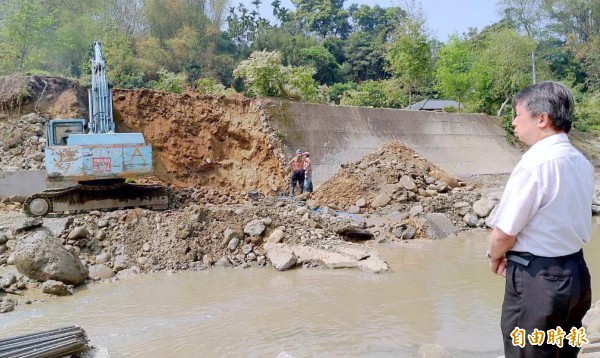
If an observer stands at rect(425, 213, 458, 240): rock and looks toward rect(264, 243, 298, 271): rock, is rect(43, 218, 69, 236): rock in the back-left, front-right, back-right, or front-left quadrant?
front-right

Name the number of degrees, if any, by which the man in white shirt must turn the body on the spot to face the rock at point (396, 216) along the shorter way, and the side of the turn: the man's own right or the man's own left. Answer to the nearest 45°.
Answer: approximately 45° to the man's own right

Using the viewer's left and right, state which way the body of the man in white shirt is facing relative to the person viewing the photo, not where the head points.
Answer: facing away from the viewer and to the left of the viewer

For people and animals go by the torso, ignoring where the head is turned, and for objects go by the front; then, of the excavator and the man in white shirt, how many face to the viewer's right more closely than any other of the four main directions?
0

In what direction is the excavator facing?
away from the camera

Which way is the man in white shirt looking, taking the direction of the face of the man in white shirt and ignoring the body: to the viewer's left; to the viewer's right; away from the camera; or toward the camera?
to the viewer's left

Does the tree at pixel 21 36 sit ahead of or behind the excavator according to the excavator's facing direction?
ahead

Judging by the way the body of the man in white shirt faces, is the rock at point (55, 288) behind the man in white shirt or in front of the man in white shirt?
in front

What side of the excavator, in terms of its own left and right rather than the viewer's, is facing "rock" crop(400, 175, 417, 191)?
right

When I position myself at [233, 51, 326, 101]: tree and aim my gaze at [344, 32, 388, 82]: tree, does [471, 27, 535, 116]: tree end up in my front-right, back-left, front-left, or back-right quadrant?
front-right

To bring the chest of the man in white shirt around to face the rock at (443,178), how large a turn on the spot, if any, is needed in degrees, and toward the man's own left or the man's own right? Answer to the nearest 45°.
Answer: approximately 45° to the man's own right

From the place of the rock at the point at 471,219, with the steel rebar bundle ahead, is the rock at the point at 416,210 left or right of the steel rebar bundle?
right

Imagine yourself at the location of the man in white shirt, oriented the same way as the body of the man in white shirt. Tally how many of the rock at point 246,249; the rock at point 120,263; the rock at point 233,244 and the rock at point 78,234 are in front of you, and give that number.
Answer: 4

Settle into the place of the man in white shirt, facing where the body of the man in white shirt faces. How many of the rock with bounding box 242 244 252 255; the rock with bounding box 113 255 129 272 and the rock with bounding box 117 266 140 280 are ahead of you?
3
